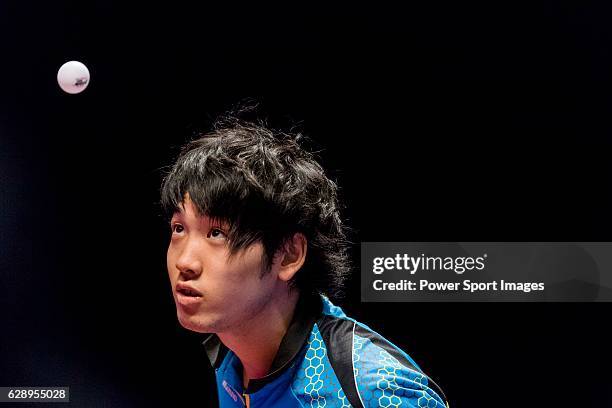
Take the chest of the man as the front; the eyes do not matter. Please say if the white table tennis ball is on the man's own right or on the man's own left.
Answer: on the man's own right

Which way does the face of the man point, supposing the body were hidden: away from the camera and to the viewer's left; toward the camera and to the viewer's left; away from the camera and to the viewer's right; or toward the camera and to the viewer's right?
toward the camera and to the viewer's left

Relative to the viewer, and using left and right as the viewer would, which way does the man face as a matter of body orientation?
facing the viewer and to the left of the viewer
